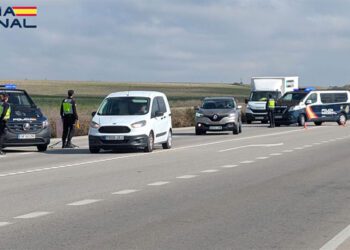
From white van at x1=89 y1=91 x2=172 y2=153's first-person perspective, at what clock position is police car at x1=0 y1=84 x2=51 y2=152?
The police car is roughly at 2 o'clock from the white van.

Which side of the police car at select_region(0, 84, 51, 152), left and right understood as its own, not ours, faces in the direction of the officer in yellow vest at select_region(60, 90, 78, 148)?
left

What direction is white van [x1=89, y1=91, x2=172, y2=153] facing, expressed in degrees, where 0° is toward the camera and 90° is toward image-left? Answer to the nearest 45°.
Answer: approximately 45°

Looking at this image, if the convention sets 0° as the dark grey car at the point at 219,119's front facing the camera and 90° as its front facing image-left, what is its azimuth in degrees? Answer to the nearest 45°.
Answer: approximately 0°

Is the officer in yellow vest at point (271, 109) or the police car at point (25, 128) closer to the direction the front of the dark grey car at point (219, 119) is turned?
the police car

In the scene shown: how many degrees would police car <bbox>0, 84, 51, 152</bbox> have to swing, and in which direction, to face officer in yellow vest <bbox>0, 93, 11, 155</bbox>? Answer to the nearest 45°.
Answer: approximately 90° to its right

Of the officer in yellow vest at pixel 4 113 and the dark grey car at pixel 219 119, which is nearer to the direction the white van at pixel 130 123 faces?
the officer in yellow vest

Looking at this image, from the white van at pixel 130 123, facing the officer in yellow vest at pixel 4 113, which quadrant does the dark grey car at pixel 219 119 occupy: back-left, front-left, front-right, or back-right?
back-right

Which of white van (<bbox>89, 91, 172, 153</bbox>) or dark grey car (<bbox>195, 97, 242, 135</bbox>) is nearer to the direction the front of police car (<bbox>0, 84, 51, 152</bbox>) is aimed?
the white van

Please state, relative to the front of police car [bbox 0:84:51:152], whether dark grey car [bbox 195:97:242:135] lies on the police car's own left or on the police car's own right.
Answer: on the police car's own left
